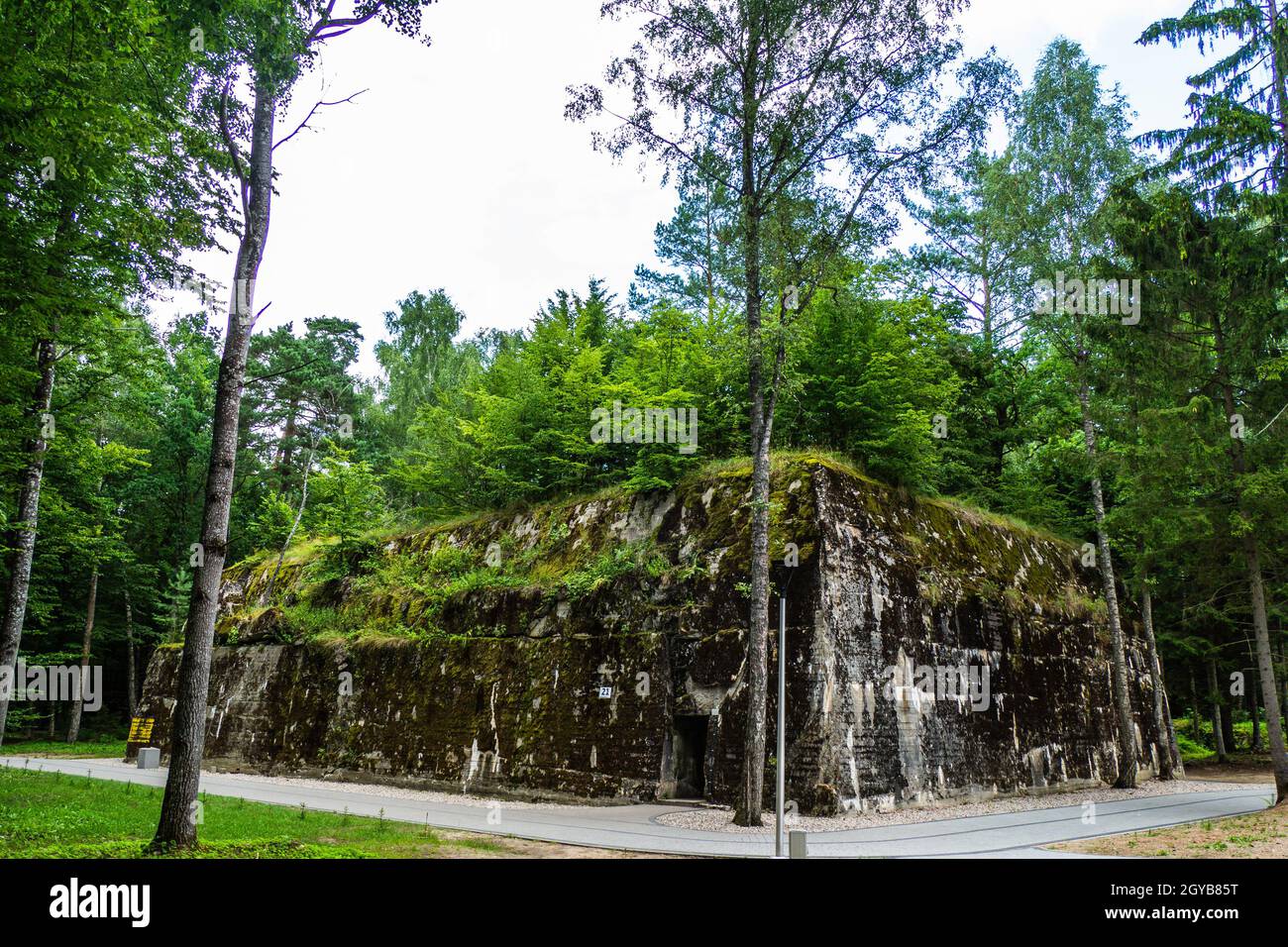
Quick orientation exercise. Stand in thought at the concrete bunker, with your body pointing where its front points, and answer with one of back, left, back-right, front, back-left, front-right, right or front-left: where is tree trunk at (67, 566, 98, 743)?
right

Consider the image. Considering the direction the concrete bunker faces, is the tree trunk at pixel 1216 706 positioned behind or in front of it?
behind

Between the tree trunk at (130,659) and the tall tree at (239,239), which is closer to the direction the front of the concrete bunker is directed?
the tall tree

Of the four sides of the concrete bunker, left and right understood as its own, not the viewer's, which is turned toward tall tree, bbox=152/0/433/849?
front

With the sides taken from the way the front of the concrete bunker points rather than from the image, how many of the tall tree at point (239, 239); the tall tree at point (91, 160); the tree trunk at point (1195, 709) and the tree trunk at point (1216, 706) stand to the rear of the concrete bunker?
2

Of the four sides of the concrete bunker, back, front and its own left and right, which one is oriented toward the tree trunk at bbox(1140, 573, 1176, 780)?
left

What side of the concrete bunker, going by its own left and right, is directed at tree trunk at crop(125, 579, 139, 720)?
right

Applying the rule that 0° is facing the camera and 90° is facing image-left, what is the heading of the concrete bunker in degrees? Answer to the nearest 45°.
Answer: approximately 45°

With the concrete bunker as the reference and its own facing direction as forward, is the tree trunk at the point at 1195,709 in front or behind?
behind
